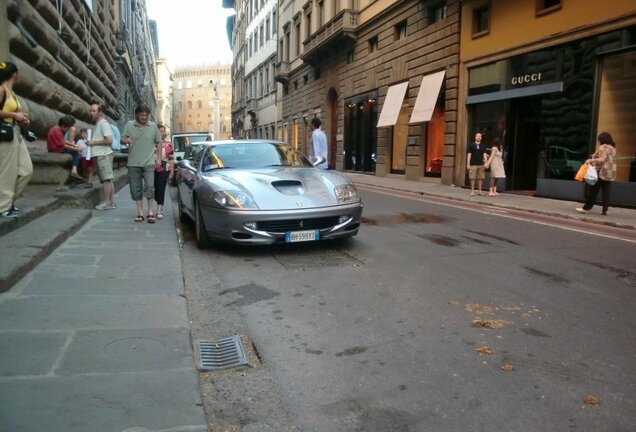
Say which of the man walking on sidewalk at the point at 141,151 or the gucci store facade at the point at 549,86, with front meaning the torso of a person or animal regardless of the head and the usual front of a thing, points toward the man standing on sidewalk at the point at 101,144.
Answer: the gucci store facade

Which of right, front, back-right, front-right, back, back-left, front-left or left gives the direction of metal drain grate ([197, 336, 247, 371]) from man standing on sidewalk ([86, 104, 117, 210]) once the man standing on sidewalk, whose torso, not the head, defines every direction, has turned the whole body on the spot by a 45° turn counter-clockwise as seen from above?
front-left

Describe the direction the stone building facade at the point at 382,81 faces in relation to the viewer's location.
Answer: facing the viewer and to the left of the viewer

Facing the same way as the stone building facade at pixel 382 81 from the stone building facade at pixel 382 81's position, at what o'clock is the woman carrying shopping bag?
The woman carrying shopping bag is roughly at 10 o'clock from the stone building facade.

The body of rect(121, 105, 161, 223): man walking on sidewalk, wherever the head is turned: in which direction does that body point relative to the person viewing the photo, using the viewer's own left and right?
facing the viewer

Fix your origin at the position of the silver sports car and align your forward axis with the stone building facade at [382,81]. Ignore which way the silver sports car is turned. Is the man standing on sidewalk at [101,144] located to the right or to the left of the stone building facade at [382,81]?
left

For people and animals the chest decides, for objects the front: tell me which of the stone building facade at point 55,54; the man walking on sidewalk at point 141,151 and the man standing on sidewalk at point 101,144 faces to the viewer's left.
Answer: the man standing on sidewalk at point 101,144

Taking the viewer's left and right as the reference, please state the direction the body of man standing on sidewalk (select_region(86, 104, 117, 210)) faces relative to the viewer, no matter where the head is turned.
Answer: facing to the left of the viewer

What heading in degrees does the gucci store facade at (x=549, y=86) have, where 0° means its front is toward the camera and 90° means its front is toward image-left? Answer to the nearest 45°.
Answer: approximately 45°

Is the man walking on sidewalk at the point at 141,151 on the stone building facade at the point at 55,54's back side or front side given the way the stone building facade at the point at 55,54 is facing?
on the front side

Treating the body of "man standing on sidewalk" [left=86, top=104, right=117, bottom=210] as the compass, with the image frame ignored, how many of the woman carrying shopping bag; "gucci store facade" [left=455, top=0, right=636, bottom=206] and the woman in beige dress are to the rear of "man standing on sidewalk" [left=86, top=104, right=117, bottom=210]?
3

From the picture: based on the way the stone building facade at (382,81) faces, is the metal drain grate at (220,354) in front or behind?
in front

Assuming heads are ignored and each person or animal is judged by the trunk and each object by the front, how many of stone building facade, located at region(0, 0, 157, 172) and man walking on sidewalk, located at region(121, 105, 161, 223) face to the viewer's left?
0
